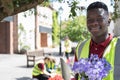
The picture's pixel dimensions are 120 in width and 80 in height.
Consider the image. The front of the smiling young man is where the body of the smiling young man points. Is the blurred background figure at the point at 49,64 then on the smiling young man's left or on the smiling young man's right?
on the smiling young man's right

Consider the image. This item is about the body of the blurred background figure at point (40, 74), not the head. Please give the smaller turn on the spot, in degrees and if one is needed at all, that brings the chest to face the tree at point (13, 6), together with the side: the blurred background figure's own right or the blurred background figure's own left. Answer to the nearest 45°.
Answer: approximately 90° to the blurred background figure's own right

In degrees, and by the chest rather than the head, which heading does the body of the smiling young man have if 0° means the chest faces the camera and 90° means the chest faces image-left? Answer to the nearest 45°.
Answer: approximately 45°
